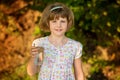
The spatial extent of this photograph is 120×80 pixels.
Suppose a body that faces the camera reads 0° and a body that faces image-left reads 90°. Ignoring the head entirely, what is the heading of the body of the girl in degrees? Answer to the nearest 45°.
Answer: approximately 0°
